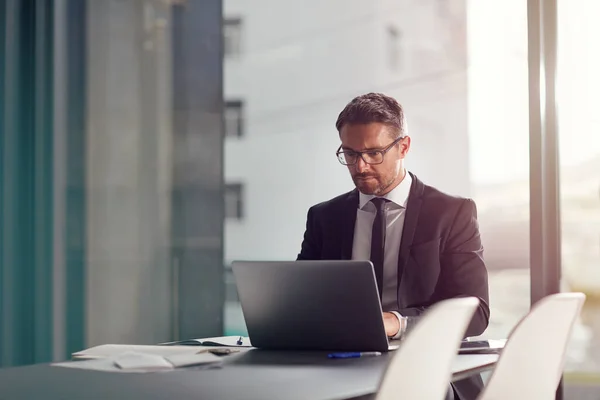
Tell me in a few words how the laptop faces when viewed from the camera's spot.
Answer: facing away from the viewer and to the right of the viewer

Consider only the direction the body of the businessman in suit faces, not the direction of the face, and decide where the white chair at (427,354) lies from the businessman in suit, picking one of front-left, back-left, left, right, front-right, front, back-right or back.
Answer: front-left

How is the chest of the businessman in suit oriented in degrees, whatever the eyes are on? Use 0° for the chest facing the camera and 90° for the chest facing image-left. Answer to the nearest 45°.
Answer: approximately 45°

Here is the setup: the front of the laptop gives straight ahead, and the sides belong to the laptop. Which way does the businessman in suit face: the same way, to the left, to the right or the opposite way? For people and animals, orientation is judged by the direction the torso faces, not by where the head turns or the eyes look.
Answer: the opposite way

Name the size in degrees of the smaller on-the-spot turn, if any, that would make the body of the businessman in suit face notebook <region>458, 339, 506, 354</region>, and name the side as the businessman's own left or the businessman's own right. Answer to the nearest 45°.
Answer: approximately 45° to the businessman's own left

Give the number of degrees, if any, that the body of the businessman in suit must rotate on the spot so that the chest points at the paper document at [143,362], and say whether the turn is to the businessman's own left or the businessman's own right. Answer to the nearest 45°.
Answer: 0° — they already face it
